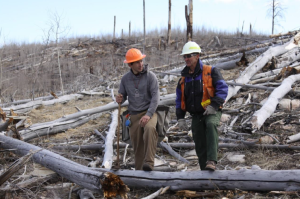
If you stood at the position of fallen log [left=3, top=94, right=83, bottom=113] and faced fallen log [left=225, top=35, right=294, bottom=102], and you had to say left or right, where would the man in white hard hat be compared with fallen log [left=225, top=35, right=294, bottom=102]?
right

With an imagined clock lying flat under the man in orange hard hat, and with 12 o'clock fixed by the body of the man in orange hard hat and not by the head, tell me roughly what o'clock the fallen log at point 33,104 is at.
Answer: The fallen log is roughly at 5 o'clock from the man in orange hard hat.

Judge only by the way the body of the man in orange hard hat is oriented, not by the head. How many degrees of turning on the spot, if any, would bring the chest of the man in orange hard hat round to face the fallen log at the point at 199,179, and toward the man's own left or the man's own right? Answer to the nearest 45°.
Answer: approximately 45° to the man's own left

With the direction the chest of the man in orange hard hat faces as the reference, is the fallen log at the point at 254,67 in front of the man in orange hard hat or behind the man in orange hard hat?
behind

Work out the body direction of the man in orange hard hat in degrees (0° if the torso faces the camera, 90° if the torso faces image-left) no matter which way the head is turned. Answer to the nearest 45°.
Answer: approximately 0°
